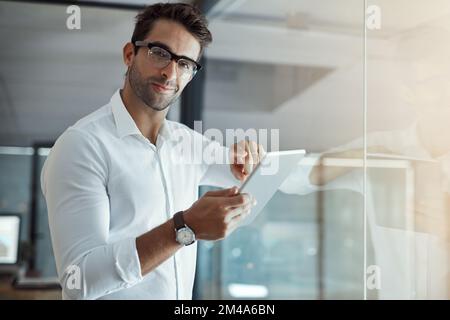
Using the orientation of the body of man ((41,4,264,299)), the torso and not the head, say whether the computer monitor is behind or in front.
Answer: behind

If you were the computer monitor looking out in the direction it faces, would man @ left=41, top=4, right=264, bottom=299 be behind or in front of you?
in front

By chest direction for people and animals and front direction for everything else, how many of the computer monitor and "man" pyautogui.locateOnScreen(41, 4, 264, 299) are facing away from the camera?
0

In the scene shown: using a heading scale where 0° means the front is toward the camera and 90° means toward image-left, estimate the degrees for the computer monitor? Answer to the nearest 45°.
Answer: approximately 315°
